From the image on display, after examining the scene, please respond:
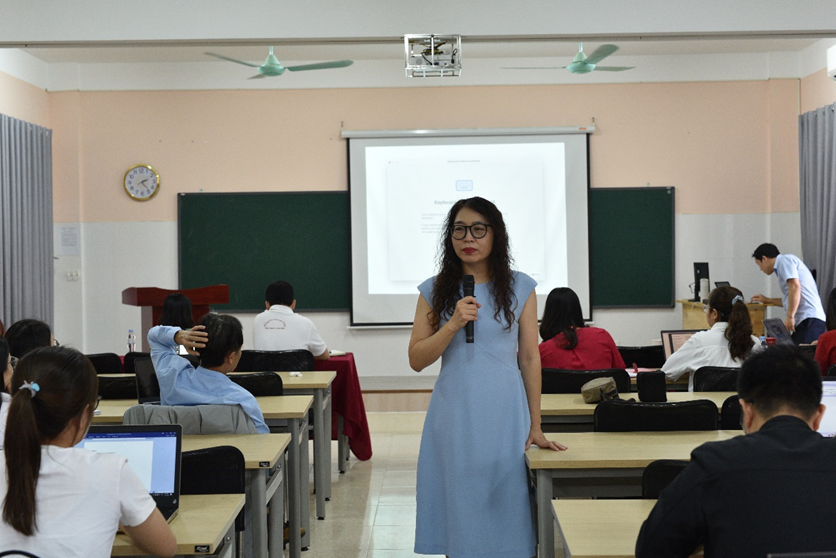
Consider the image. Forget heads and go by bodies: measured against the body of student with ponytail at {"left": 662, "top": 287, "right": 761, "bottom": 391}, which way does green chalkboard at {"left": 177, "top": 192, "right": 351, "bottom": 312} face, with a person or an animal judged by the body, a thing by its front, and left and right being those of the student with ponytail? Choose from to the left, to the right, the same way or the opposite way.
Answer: the opposite way

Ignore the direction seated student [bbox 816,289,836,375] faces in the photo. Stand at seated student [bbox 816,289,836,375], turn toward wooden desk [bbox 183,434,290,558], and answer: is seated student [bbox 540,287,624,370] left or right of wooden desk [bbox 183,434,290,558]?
right

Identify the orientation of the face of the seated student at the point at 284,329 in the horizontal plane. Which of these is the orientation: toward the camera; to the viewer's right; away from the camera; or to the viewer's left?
away from the camera

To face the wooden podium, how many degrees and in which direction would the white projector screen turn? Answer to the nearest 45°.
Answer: approximately 45° to its right

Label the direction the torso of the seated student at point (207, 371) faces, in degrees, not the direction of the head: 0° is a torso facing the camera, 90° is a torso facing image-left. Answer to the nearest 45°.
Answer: approximately 225°

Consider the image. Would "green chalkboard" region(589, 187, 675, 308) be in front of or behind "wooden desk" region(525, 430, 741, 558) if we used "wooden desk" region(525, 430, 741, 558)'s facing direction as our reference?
behind

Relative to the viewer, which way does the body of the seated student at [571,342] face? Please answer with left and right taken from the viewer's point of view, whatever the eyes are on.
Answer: facing away from the viewer

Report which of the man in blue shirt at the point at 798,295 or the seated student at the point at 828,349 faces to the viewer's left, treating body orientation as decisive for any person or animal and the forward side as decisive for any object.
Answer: the man in blue shirt

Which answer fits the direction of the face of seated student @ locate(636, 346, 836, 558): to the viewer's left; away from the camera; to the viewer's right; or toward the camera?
away from the camera

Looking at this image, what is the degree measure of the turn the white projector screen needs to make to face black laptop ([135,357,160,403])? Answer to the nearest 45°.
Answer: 0° — it already faces it

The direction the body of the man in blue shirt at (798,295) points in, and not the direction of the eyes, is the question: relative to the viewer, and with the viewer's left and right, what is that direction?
facing to the left of the viewer

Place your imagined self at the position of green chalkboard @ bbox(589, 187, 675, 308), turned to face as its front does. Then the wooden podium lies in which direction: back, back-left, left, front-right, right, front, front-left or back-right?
front-right

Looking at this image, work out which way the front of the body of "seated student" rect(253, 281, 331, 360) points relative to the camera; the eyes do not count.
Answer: away from the camera

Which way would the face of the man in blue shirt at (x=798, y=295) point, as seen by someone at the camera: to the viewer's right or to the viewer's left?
to the viewer's left

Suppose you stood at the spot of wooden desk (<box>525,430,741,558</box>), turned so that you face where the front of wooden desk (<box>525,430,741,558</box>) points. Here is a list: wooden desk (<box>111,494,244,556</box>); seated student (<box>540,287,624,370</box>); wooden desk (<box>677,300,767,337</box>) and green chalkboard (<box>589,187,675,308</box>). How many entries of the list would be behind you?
3

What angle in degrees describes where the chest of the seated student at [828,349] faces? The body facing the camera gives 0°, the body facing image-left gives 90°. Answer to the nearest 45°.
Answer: approximately 180°
